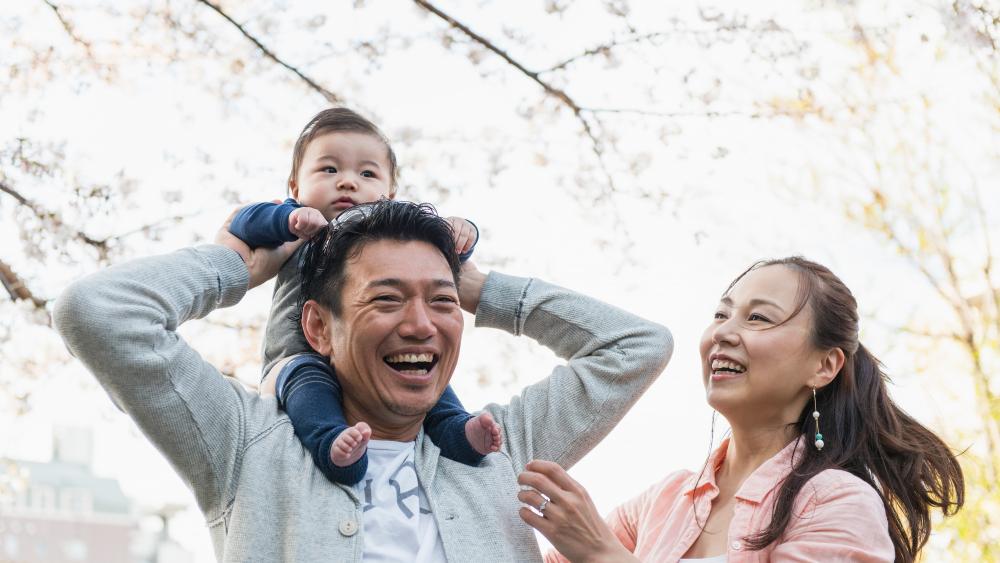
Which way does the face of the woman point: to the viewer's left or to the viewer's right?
to the viewer's left

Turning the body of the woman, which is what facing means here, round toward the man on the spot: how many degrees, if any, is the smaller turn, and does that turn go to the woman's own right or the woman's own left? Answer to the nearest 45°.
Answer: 0° — they already face them

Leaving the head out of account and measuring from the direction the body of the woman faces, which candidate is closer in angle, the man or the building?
the man

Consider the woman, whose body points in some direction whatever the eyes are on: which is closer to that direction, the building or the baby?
the baby

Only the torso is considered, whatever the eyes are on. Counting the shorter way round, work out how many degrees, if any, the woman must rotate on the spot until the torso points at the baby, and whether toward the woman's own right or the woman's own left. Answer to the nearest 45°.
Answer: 0° — they already face them

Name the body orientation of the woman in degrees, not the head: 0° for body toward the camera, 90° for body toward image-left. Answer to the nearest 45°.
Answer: approximately 45°

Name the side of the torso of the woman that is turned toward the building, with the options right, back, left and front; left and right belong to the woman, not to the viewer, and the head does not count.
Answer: right
